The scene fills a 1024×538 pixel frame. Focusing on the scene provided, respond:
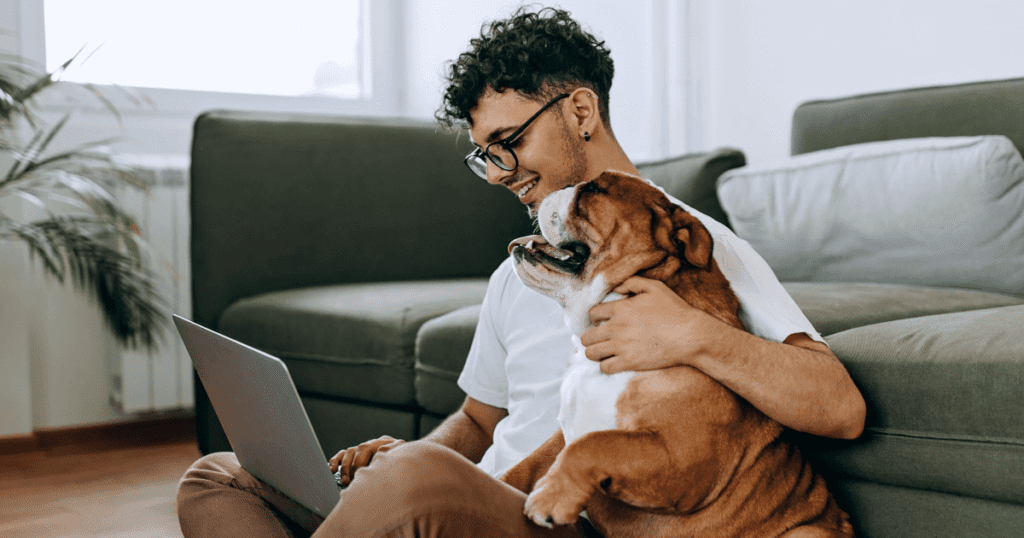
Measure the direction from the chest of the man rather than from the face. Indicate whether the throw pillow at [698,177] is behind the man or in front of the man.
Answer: behind

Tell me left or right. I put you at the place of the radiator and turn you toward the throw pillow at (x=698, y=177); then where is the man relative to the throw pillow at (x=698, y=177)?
right

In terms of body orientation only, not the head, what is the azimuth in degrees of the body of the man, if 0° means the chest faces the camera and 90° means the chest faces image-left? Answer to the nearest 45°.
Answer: approximately 45°

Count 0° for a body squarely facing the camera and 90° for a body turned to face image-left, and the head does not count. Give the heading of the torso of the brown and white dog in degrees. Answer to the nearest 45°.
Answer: approximately 90°

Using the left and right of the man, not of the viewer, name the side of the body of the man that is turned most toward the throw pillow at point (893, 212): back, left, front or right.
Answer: back
